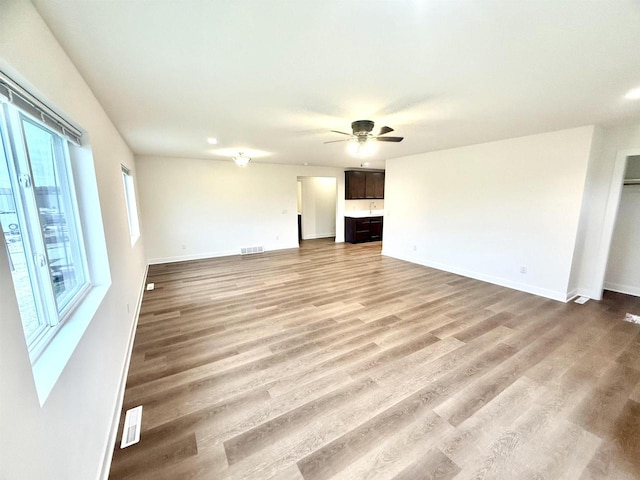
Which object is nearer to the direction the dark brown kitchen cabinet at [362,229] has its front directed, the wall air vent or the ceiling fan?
the ceiling fan

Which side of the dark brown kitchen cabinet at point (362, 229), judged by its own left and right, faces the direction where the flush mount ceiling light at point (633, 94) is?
front

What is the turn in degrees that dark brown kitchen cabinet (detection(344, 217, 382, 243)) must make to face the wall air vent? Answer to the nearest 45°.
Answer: approximately 90° to its right

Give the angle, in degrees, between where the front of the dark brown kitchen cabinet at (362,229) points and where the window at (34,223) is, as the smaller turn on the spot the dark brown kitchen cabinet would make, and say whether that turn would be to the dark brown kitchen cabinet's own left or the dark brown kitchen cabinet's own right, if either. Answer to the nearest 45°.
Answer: approximately 45° to the dark brown kitchen cabinet's own right

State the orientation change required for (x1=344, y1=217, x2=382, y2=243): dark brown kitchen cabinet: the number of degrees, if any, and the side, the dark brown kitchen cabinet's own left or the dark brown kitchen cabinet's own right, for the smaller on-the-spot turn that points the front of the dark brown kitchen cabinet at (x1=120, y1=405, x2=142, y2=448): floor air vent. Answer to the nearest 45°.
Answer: approximately 45° to the dark brown kitchen cabinet's own right

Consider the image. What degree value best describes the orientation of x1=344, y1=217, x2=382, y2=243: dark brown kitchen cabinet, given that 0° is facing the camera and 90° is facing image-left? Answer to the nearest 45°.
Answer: approximately 315°

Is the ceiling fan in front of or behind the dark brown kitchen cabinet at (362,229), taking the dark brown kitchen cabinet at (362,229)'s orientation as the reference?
in front
